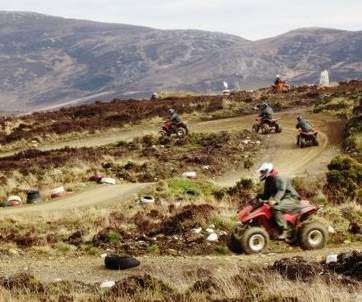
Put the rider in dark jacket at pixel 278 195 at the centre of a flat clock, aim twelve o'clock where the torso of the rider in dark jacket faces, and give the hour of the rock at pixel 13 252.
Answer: The rock is roughly at 12 o'clock from the rider in dark jacket.

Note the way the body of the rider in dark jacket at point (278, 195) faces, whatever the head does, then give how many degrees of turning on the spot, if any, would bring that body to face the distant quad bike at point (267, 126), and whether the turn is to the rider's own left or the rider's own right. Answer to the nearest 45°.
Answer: approximately 90° to the rider's own right

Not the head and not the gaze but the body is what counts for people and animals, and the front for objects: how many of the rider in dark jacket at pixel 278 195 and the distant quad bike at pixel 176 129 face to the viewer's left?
2

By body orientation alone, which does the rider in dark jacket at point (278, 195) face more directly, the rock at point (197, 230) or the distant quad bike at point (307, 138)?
the rock

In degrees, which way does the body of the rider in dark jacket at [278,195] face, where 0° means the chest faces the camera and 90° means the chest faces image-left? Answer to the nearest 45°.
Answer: approximately 90°

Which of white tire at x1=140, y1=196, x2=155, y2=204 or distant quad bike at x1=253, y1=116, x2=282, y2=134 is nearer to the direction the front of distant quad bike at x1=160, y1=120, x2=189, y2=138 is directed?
the white tire

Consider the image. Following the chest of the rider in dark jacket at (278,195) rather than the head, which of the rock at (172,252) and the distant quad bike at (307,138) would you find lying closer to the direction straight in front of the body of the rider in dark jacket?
the rock

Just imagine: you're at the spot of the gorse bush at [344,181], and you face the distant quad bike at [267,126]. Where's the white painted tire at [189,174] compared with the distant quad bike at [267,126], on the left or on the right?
left

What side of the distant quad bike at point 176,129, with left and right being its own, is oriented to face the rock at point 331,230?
left

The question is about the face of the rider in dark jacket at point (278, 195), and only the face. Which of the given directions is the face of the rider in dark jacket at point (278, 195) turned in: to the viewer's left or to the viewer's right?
to the viewer's left

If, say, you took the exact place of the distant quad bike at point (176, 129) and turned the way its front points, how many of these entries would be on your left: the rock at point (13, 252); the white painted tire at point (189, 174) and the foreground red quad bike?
3

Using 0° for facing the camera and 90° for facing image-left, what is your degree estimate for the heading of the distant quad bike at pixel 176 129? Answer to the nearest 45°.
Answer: approximately 90°
